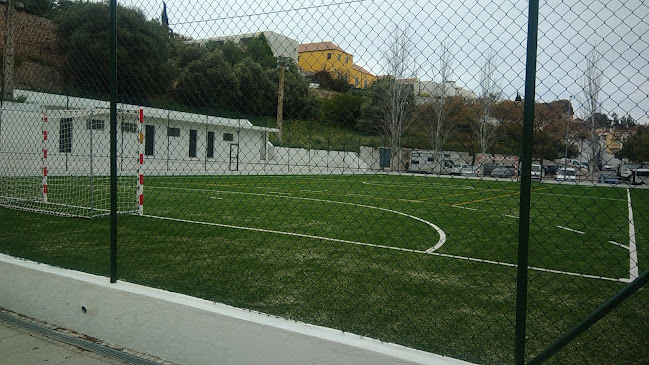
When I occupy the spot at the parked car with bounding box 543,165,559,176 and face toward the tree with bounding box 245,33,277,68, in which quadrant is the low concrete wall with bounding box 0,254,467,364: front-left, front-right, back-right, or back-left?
front-left

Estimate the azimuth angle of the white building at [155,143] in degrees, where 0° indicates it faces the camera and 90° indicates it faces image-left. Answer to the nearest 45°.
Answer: approximately 315°

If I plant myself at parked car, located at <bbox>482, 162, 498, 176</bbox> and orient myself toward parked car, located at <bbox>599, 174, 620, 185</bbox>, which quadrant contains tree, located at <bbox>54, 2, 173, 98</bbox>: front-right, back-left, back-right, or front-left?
back-right

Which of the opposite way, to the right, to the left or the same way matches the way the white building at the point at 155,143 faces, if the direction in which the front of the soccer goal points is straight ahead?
to the right
